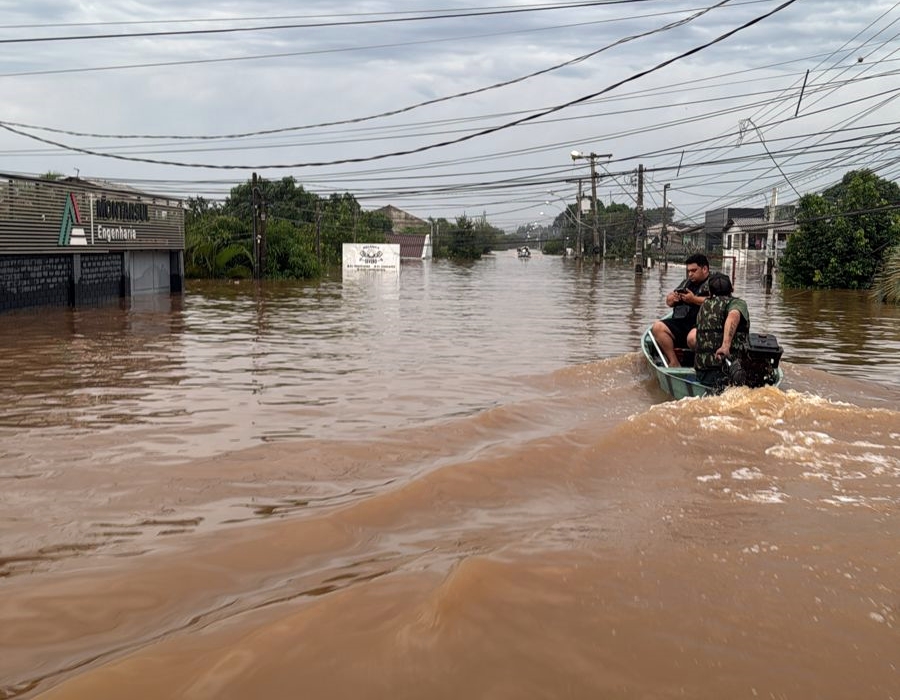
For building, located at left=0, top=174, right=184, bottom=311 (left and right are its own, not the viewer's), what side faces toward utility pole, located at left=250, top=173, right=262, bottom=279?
left

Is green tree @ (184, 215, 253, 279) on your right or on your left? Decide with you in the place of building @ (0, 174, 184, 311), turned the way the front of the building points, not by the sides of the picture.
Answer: on your left

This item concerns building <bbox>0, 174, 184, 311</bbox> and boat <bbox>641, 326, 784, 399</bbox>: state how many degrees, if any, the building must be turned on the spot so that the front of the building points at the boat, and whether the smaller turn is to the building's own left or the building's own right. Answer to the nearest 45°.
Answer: approximately 45° to the building's own right

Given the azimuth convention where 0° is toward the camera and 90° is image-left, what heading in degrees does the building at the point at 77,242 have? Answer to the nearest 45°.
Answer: approximately 315°

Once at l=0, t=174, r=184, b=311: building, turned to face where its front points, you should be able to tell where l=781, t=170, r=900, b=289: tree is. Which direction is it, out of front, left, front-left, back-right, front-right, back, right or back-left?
front-left

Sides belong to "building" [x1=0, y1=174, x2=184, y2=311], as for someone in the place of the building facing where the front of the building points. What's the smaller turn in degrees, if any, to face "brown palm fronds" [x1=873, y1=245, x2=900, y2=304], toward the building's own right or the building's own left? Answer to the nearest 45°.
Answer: approximately 45° to the building's own left

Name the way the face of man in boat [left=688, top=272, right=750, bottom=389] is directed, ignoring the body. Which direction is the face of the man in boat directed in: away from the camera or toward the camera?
away from the camera

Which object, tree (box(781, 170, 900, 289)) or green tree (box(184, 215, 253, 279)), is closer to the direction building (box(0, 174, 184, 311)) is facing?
the tree

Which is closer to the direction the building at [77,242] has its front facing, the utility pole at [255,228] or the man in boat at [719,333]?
the man in boat
